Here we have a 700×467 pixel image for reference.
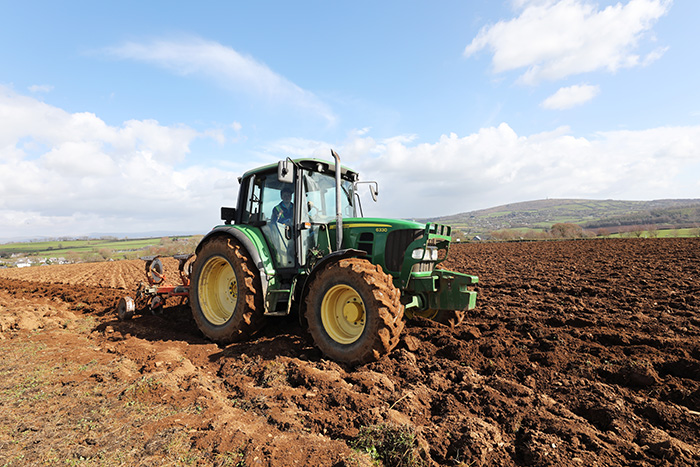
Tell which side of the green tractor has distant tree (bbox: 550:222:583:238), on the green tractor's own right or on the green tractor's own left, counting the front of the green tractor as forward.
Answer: on the green tractor's own left

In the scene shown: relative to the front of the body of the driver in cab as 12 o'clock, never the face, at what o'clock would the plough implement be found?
The plough implement is roughly at 6 o'clock from the driver in cab.

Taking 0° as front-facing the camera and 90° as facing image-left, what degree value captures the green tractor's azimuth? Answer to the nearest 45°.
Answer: approximately 315°

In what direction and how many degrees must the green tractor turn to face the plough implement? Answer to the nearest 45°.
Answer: approximately 180°

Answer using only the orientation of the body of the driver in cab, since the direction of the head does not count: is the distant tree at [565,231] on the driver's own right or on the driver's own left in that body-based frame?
on the driver's own left
